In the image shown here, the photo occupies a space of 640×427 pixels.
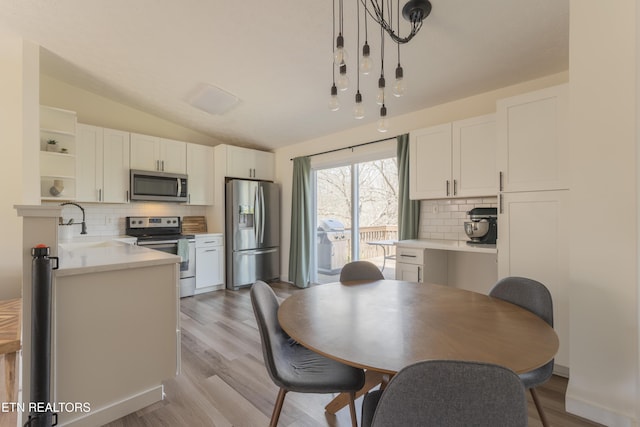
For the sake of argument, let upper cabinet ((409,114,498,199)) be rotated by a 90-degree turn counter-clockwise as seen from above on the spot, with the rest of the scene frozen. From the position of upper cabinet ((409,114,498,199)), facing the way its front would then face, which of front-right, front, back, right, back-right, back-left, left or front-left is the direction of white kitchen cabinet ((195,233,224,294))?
back-right

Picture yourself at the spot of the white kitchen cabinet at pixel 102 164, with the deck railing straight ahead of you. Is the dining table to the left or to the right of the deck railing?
right

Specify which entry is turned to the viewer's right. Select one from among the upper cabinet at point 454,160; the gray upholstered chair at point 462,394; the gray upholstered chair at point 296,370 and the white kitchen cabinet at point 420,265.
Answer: the gray upholstered chair at point 296,370

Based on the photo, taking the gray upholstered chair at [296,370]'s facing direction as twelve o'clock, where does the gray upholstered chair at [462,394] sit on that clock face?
the gray upholstered chair at [462,394] is roughly at 2 o'clock from the gray upholstered chair at [296,370].

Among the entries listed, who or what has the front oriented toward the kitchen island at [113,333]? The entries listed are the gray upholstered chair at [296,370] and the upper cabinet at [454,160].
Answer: the upper cabinet

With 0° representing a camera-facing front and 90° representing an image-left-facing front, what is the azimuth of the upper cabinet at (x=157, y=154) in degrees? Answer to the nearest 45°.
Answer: approximately 315°

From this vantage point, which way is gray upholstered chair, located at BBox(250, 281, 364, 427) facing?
to the viewer's right

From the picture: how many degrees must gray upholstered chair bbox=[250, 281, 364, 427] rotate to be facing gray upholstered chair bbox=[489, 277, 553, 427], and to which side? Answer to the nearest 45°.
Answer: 0° — it already faces it

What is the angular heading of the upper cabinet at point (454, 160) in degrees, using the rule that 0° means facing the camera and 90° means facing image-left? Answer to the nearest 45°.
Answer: approximately 45°
